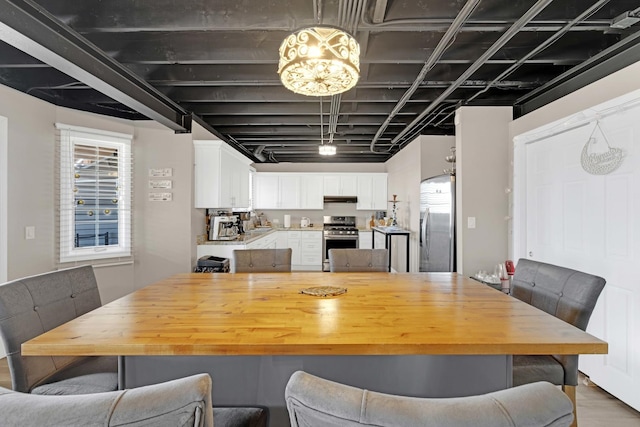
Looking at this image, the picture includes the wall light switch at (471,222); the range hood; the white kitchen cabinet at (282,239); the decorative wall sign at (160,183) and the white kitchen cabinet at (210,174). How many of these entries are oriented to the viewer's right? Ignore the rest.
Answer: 1

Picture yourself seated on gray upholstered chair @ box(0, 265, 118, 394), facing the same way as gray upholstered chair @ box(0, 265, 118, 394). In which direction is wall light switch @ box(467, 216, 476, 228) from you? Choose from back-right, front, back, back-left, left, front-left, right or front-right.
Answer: front-left

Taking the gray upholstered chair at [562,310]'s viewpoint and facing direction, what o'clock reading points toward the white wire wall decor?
The white wire wall decor is roughly at 5 o'clock from the gray upholstered chair.

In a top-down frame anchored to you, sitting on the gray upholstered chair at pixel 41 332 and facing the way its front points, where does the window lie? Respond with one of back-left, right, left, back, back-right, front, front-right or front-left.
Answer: back-left

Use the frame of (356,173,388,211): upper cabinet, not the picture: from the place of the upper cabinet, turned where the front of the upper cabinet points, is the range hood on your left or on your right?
on your right

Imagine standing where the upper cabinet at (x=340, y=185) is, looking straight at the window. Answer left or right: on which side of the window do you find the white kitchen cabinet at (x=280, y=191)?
right

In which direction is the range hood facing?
toward the camera

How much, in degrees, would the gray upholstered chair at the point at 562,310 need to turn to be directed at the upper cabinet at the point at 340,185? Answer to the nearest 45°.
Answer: approximately 90° to its right

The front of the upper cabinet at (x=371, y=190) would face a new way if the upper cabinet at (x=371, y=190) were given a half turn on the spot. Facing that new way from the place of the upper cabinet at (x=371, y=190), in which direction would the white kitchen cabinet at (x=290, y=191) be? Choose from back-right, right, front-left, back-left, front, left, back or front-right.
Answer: left

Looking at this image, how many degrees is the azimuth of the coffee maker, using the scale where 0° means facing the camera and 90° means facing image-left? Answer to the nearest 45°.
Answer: approximately 315°

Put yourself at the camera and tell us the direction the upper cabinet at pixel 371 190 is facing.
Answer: facing the viewer

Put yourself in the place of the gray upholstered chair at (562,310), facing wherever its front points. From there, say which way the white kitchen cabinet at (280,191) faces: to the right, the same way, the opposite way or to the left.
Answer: to the left

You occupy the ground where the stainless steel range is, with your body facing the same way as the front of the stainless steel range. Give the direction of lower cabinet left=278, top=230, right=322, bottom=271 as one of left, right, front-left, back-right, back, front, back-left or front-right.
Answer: right

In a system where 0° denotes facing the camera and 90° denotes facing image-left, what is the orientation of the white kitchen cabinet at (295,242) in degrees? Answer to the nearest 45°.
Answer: approximately 0°

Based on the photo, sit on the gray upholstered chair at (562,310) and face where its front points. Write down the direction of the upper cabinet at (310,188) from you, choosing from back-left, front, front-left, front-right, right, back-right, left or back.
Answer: right

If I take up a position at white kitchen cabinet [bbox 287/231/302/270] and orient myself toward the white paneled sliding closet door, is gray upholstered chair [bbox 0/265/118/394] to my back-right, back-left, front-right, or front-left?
front-right

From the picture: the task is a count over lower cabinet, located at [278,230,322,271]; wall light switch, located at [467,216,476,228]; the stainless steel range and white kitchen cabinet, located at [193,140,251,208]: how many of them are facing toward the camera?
3

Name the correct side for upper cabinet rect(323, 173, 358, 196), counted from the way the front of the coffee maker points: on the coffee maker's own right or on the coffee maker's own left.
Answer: on the coffee maker's own left

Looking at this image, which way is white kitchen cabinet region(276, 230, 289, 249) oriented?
toward the camera
